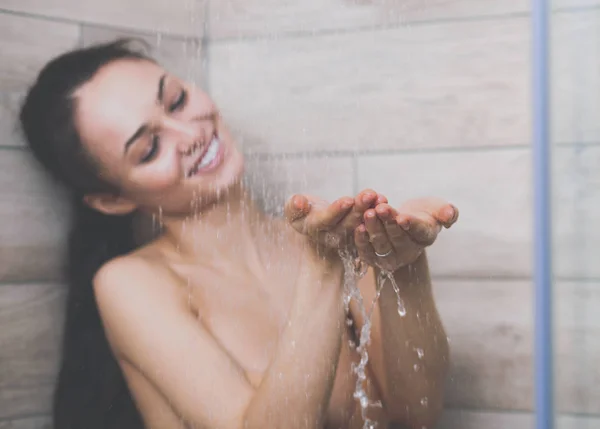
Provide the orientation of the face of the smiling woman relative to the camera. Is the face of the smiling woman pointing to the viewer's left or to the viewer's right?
to the viewer's right

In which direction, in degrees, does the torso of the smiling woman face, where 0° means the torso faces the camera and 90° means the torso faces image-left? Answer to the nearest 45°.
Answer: approximately 315°
